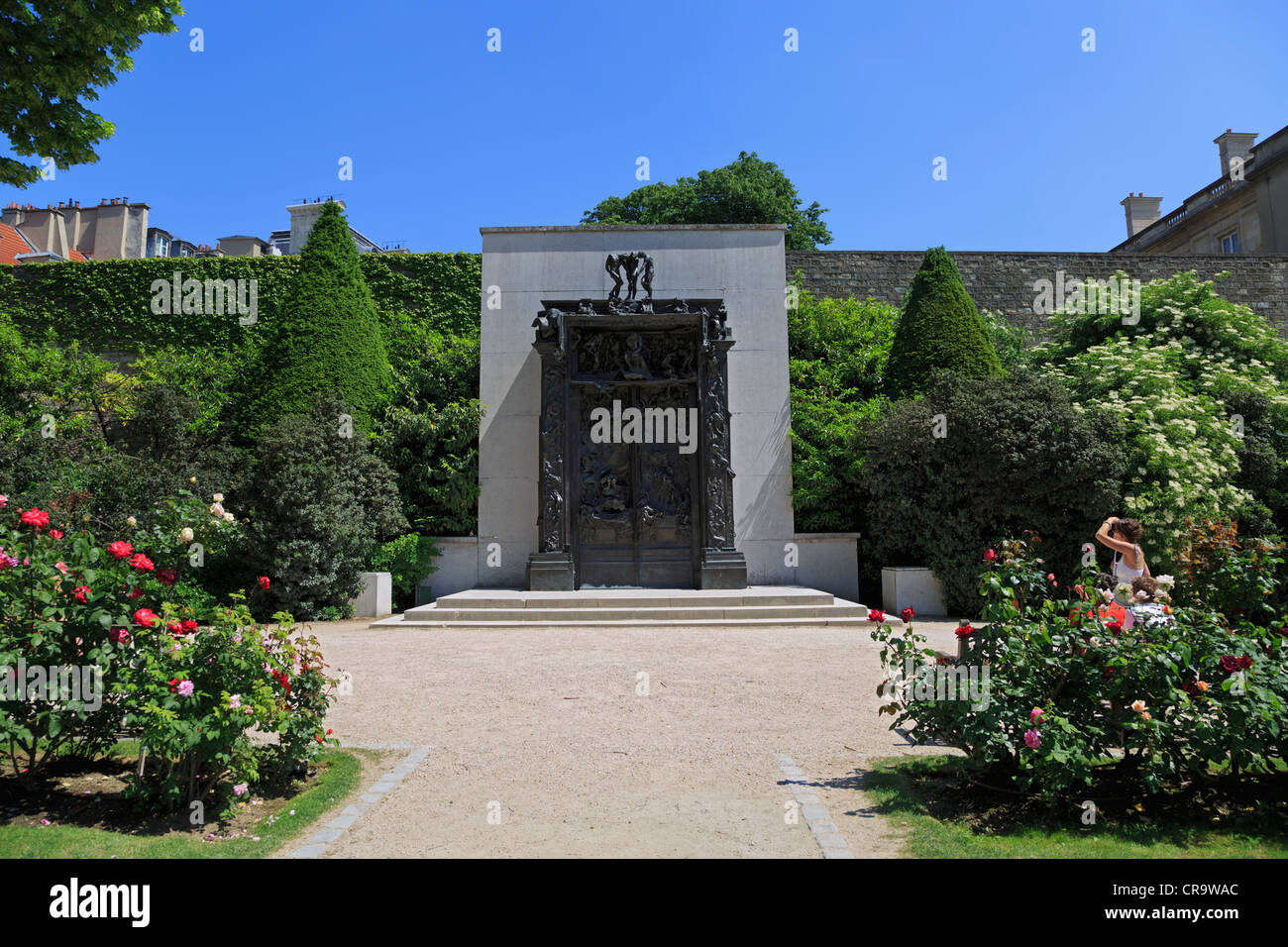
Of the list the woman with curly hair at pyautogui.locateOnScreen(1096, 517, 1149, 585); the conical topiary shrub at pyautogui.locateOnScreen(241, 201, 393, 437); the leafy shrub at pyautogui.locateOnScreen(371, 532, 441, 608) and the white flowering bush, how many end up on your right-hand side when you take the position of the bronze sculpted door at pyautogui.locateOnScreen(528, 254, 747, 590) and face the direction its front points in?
2

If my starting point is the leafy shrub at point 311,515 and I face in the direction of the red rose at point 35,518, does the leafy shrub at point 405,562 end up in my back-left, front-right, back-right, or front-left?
back-left

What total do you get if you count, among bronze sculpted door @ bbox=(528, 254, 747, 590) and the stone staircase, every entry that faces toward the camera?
2

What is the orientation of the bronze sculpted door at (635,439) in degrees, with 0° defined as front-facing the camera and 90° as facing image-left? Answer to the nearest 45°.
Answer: approximately 0°

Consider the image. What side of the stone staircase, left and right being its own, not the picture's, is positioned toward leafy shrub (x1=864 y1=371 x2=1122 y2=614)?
left

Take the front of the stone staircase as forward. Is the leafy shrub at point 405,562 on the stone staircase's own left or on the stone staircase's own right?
on the stone staircase's own right

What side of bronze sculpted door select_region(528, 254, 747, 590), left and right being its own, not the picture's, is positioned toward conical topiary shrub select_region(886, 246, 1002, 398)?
left
